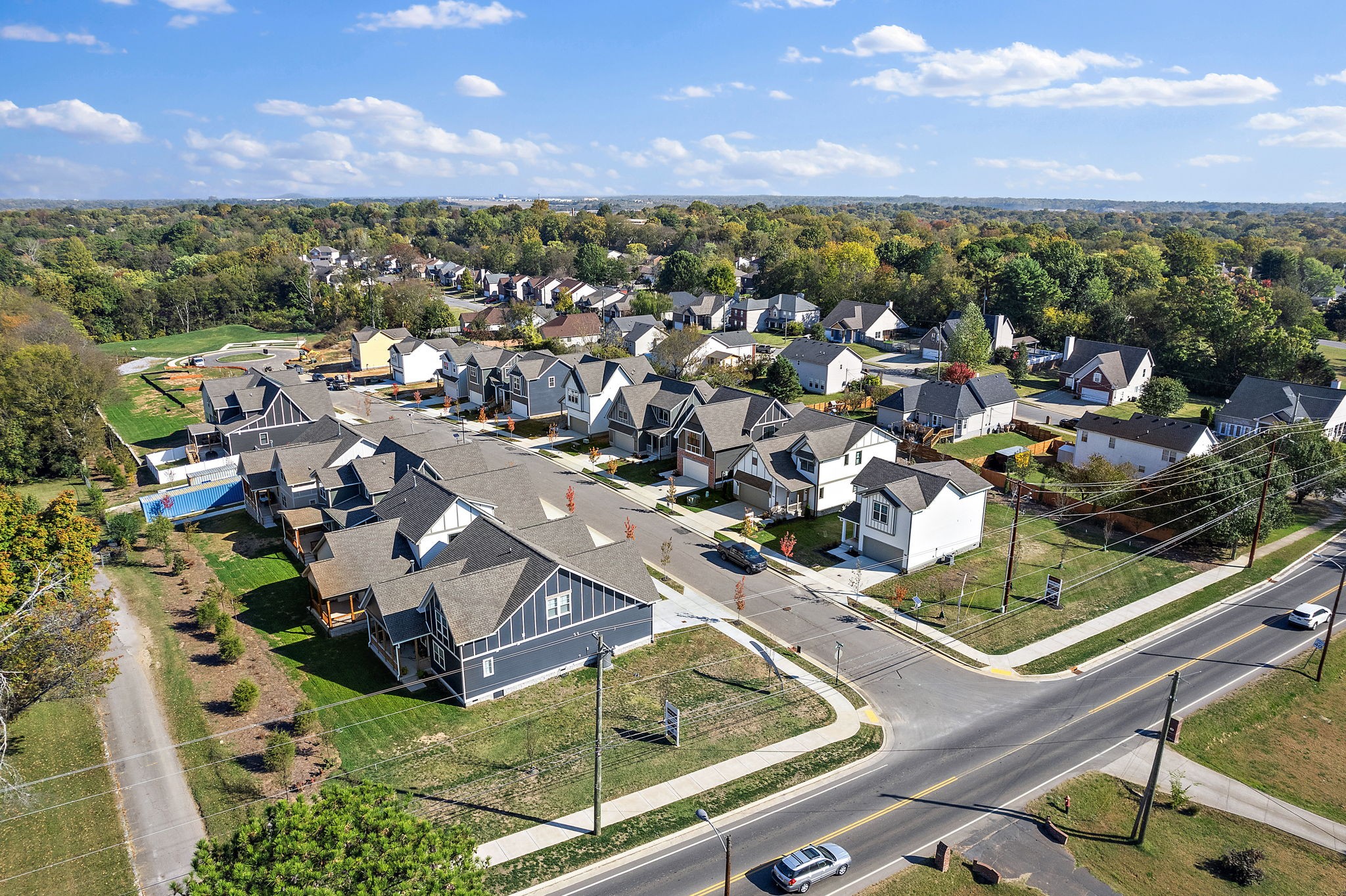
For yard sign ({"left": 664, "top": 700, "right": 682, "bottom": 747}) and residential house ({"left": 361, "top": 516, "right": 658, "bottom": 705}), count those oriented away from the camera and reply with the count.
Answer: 0

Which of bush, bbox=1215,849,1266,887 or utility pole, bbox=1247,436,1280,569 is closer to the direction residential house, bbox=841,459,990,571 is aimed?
the bush

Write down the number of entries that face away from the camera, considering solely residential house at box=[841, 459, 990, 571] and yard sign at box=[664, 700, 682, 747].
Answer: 0

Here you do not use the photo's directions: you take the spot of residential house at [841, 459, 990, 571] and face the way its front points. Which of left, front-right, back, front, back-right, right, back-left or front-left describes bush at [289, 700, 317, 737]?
front

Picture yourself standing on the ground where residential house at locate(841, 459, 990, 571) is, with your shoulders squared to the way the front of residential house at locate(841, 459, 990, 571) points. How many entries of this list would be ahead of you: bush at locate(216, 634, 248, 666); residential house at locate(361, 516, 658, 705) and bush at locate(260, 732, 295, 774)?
3

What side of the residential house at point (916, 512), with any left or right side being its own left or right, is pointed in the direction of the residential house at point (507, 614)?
front

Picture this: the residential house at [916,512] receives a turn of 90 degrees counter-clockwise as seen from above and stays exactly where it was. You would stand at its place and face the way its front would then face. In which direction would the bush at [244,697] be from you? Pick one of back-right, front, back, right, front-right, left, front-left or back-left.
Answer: right

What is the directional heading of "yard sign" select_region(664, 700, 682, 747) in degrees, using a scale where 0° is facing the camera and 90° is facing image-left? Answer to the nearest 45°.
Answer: approximately 315°

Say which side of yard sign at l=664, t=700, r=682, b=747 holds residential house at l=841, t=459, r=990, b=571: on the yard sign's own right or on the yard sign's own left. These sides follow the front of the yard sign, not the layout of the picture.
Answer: on the yard sign's own left

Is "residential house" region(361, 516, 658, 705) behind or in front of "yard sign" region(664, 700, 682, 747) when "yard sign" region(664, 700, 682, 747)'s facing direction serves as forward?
behind

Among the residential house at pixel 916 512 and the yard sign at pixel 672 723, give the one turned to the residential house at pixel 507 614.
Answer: the residential house at pixel 916 512

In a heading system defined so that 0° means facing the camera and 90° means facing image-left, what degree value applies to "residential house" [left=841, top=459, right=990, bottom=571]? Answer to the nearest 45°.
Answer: approximately 45°

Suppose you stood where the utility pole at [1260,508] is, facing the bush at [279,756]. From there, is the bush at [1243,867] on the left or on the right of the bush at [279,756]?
left

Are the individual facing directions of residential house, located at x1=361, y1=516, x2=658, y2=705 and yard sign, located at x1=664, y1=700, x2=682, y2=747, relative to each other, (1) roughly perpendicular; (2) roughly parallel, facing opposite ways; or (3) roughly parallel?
roughly perpendicular
